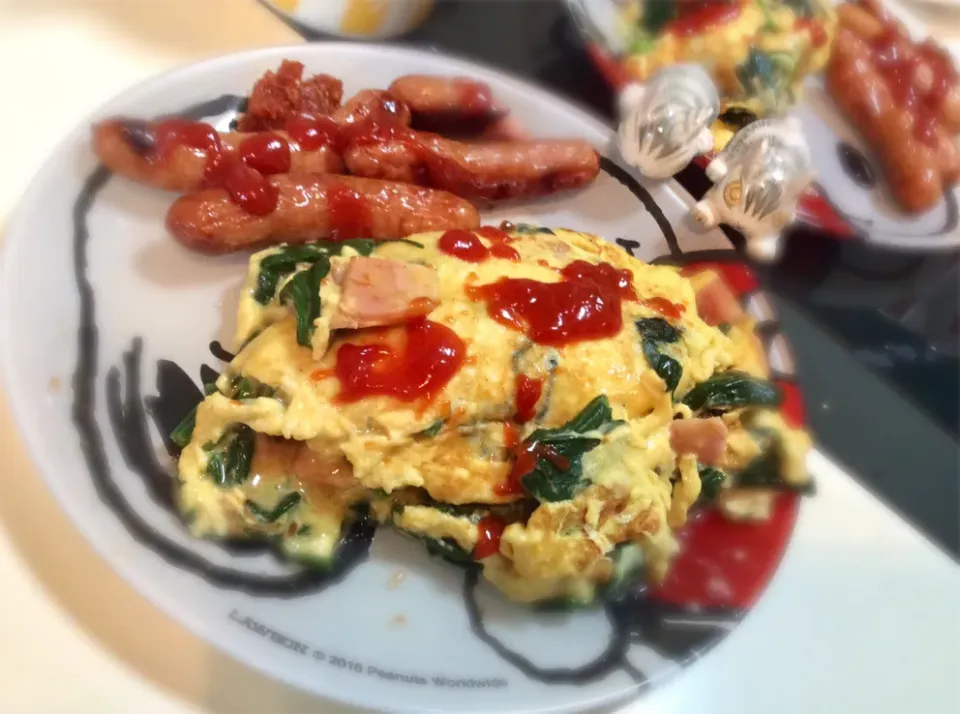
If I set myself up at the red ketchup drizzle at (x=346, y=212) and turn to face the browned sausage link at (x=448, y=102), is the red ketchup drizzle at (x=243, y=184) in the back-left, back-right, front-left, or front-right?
back-left
